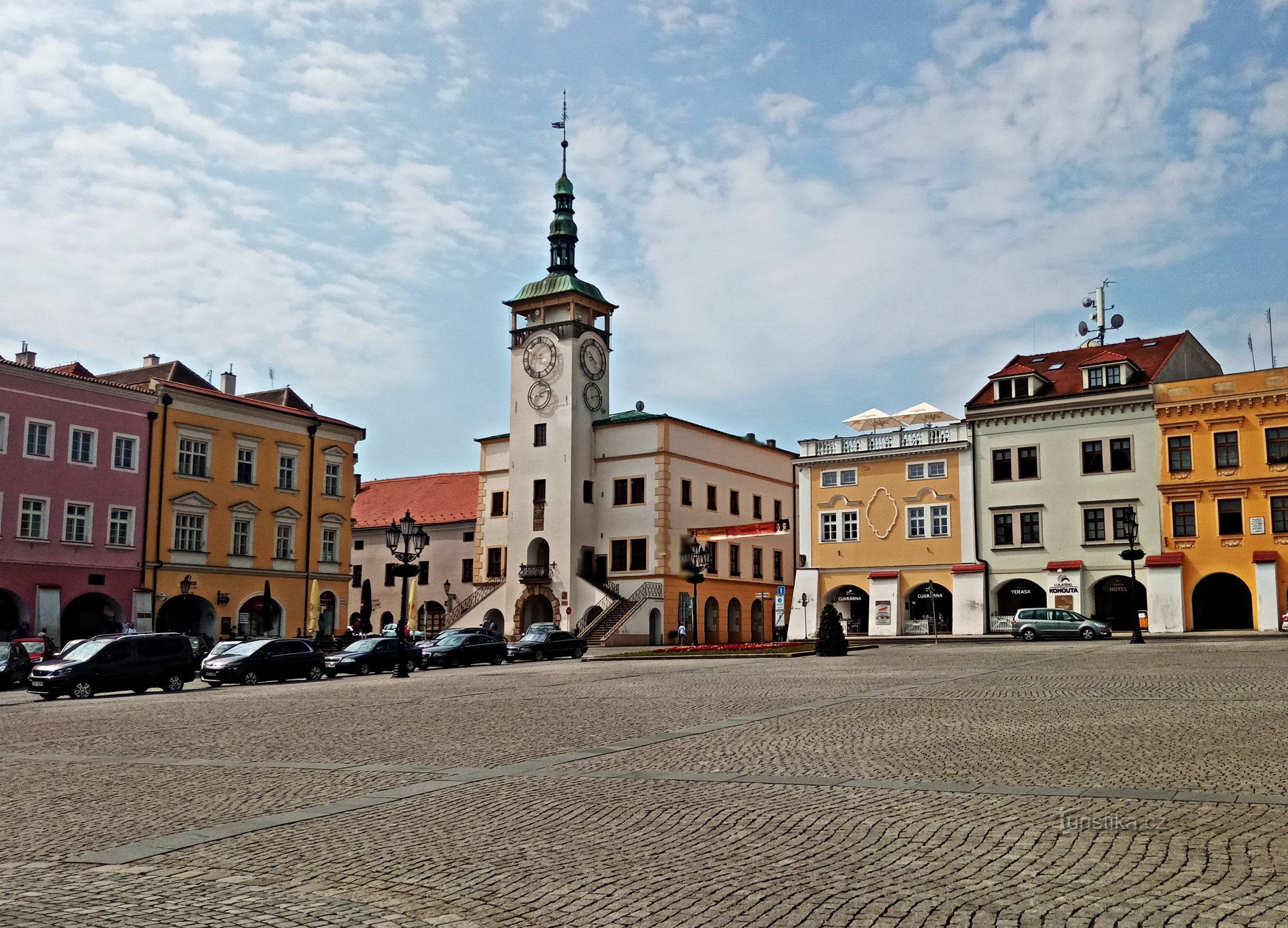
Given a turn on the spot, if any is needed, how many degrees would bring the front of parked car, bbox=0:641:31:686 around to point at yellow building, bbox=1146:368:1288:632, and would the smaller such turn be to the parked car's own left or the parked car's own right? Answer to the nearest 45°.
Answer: approximately 135° to the parked car's own left

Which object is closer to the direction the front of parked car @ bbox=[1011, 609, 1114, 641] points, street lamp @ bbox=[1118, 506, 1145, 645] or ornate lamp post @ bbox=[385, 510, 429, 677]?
the street lamp

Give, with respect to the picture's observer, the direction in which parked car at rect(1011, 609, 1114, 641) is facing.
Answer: facing to the right of the viewer

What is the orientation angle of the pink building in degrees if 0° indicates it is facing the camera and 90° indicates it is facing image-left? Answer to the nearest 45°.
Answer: approximately 315°

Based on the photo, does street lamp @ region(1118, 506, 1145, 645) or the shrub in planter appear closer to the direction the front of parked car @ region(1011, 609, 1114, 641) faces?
the street lamp

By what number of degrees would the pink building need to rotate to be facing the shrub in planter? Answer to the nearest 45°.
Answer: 0° — it already faces it

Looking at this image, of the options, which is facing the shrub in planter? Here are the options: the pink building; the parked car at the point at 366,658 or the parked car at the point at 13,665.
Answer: the pink building

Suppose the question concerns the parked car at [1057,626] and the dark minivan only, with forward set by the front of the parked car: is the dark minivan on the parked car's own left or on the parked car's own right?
on the parked car's own right

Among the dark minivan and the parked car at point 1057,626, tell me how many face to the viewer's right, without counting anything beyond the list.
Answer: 1
